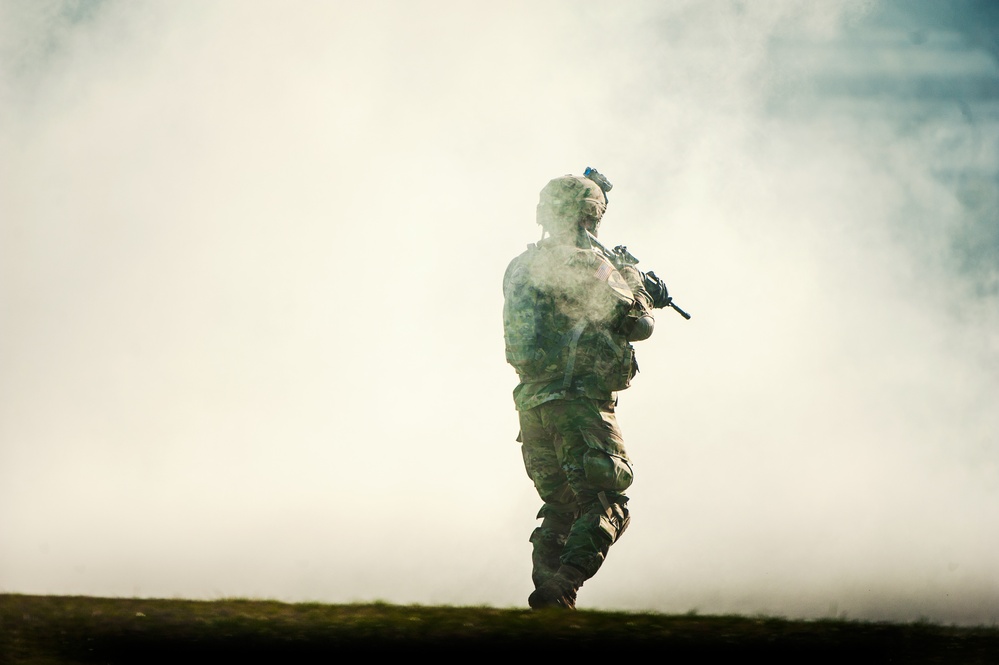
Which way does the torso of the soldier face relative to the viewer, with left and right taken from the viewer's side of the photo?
facing away from the viewer and to the right of the viewer
